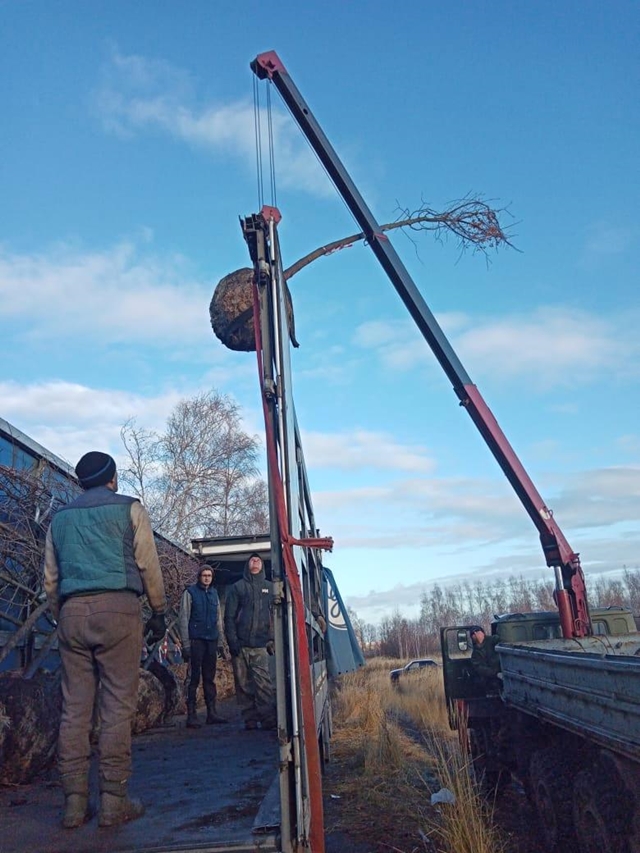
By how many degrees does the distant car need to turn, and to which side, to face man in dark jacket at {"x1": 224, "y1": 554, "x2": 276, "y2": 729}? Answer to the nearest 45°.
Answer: approximately 45° to its left

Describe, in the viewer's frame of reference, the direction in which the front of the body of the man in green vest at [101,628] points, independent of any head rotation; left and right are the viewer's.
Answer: facing away from the viewer and to the right of the viewer

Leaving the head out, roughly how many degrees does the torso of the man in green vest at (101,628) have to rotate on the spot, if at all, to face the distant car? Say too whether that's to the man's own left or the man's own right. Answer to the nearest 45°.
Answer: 0° — they already face it

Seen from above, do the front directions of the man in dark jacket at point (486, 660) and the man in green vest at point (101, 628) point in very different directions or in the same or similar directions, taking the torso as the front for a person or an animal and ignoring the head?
very different directions

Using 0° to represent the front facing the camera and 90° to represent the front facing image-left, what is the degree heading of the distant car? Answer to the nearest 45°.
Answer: approximately 45°

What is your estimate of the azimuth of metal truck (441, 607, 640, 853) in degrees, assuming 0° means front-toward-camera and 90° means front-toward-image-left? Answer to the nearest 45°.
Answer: approximately 135°

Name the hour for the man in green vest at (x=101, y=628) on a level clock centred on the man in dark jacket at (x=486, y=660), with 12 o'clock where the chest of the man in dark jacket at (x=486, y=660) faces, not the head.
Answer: the man in green vest at (x=101, y=628) is roughly at 11 o'clock from the man in dark jacket at (x=486, y=660).
